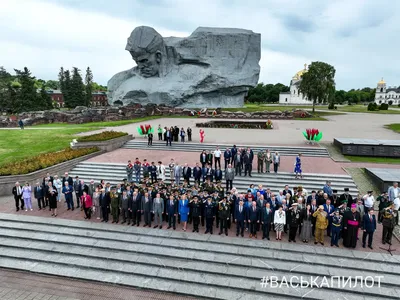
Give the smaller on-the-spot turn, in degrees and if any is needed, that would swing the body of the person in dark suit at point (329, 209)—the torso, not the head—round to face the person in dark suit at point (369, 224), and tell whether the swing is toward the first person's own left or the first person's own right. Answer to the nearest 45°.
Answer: approximately 90° to the first person's own left

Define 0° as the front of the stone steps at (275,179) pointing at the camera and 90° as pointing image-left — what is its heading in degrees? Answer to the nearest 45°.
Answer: approximately 0°

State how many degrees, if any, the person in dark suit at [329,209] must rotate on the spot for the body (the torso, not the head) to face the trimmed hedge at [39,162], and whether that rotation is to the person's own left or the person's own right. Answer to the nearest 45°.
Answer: approximately 90° to the person's own right

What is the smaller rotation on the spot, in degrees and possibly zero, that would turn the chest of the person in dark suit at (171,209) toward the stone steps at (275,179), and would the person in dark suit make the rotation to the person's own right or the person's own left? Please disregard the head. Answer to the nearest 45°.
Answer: approximately 135° to the person's own left

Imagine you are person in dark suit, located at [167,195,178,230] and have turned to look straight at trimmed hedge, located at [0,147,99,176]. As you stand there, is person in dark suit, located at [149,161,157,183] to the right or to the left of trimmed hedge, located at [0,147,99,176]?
right

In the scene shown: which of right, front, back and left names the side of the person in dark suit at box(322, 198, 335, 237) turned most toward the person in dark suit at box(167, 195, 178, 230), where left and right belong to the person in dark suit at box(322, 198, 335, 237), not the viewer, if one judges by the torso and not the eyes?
right

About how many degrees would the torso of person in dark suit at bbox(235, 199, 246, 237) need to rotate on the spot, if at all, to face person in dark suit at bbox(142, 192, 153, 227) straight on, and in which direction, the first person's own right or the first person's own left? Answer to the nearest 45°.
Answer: approximately 90° to the first person's own right

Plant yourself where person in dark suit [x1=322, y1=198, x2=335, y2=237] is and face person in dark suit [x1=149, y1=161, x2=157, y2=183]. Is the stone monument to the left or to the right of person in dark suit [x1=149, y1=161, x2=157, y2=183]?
right

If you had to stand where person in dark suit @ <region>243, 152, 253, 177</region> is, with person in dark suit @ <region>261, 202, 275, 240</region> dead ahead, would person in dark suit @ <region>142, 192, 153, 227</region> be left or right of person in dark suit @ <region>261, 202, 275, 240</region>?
right
